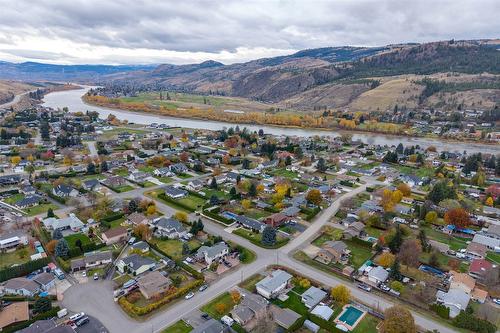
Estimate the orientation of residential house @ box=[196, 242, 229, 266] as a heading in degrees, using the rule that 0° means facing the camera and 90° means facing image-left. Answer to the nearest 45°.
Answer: approximately 315°

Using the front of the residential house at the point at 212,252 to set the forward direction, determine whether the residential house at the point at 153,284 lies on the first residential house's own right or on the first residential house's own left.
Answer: on the first residential house's own right

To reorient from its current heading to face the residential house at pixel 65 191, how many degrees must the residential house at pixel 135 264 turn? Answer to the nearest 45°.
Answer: approximately 90° to its right

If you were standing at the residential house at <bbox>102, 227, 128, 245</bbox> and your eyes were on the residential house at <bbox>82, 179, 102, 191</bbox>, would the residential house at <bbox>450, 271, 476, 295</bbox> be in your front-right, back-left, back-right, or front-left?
back-right

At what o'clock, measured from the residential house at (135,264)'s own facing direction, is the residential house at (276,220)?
the residential house at (276,220) is roughly at 7 o'clock from the residential house at (135,264).

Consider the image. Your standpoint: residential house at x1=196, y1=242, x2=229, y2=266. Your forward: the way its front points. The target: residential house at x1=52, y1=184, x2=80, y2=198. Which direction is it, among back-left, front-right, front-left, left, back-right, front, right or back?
back

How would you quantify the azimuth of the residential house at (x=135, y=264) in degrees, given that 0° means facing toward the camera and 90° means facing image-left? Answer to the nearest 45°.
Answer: approximately 45°

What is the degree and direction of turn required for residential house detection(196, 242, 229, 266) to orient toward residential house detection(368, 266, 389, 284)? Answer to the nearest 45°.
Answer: approximately 45° to its left

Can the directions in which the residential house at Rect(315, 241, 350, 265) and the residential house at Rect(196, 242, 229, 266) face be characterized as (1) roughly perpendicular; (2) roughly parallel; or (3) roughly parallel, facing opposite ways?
roughly perpendicular

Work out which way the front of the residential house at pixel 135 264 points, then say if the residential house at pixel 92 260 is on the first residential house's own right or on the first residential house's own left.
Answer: on the first residential house's own right
